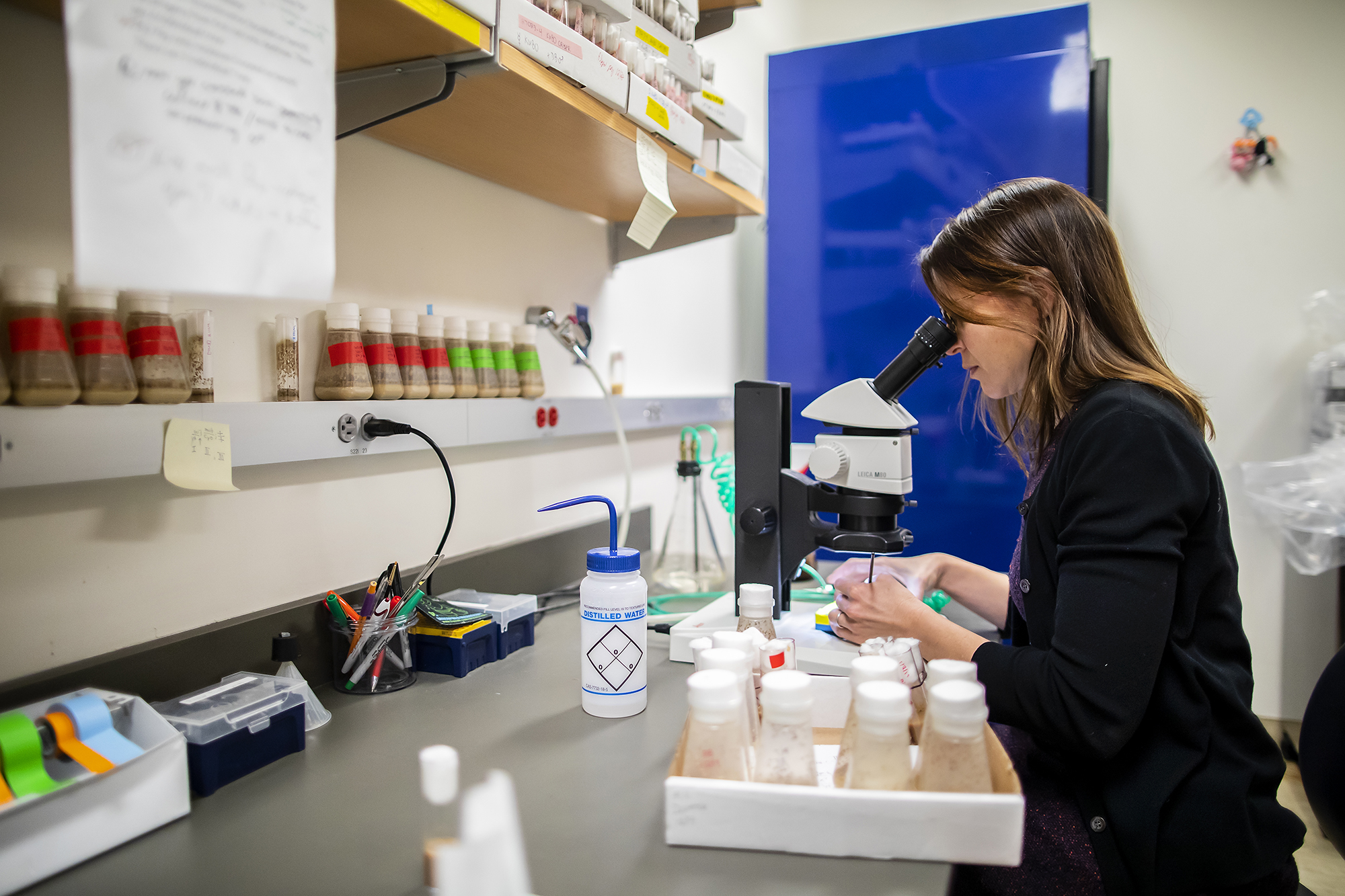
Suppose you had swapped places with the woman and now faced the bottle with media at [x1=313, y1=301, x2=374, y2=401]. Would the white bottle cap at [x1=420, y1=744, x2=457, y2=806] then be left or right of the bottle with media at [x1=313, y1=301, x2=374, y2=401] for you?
left

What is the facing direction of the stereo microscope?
to the viewer's right

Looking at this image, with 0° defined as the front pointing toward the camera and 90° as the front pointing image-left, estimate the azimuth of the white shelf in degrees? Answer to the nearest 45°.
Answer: approximately 315°

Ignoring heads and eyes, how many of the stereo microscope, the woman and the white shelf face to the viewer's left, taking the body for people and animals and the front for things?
1

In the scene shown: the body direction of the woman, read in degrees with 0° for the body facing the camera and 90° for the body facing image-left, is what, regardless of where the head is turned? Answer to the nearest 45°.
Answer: approximately 90°

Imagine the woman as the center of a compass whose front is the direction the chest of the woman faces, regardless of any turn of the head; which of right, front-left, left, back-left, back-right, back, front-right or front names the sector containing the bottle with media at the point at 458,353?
front

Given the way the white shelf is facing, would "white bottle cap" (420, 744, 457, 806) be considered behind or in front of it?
in front

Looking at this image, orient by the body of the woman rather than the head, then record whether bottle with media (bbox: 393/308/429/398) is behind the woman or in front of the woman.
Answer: in front

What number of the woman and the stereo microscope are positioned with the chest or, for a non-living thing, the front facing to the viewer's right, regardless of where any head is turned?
1

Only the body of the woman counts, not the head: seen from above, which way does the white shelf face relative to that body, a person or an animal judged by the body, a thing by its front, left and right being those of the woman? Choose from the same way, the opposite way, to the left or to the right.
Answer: the opposite way

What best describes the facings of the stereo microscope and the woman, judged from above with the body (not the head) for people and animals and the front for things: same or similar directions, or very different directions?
very different directions

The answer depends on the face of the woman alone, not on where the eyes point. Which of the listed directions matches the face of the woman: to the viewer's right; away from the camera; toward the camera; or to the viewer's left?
to the viewer's left
